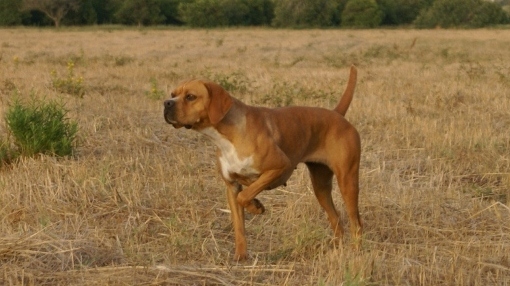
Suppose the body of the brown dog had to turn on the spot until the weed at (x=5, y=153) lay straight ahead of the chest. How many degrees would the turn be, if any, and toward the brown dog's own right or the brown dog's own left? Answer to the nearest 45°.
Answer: approximately 90° to the brown dog's own right

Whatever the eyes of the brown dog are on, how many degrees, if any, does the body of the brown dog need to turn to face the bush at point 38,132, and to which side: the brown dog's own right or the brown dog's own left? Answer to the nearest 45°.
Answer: approximately 90° to the brown dog's own right

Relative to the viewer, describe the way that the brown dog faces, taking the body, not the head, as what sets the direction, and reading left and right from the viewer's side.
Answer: facing the viewer and to the left of the viewer
